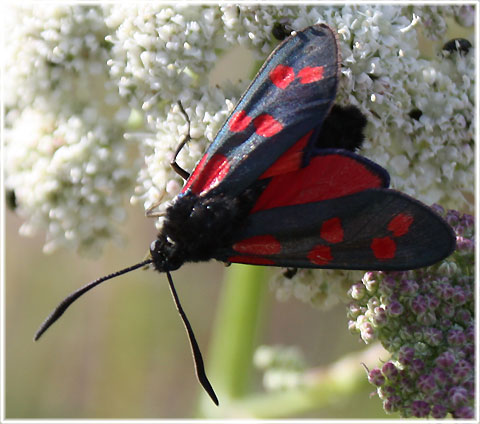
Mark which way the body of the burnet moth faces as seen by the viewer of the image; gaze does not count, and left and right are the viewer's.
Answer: facing the viewer and to the left of the viewer
